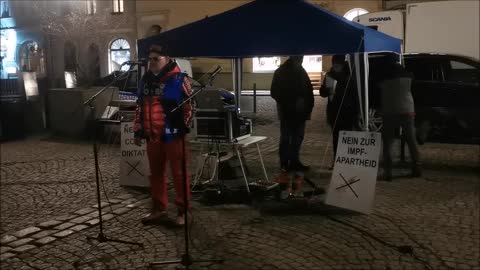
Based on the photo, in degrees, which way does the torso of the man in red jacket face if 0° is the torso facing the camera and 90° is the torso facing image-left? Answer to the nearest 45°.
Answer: approximately 45°

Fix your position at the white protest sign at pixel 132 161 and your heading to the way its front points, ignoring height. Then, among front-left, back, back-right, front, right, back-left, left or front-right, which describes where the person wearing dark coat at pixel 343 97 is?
left

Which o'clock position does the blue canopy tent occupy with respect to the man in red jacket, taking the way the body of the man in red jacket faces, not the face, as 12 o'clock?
The blue canopy tent is roughly at 7 o'clock from the man in red jacket.

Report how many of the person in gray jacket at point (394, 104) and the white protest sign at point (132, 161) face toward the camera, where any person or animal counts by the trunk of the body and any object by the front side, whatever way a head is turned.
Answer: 1

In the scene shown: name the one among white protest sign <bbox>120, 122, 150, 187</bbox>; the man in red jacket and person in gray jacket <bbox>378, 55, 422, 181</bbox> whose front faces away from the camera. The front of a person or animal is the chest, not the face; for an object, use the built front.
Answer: the person in gray jacket

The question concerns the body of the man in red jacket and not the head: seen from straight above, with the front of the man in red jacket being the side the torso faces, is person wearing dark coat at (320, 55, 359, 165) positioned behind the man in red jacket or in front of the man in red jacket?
behind

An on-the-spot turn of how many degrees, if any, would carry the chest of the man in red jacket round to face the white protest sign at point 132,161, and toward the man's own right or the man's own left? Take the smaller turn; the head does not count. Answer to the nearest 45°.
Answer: approximately 135° to the man's own right

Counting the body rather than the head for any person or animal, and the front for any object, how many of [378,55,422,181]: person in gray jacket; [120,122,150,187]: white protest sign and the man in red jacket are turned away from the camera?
1

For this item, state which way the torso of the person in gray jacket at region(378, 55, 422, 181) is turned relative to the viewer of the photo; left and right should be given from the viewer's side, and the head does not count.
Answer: facing away from the viewer

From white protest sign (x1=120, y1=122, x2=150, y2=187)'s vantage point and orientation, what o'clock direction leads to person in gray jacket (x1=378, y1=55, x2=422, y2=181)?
The person in gray jacket is roughly at 9 o'clock from the white protest sign.

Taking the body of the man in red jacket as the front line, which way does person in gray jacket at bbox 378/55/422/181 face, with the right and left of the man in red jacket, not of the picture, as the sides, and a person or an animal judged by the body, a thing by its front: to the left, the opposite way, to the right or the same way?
the opposite way
